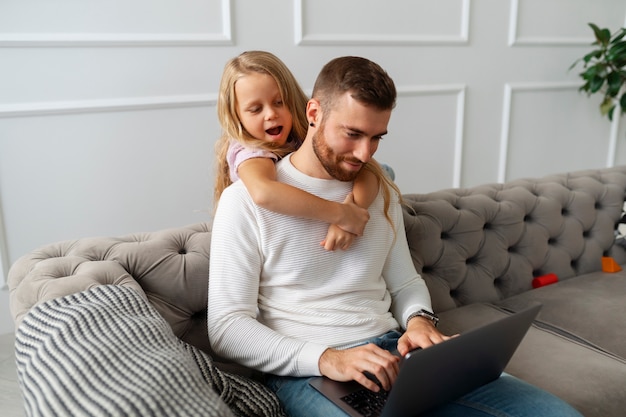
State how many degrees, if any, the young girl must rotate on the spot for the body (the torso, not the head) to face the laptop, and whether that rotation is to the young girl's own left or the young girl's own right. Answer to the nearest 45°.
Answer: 0° — they already face it

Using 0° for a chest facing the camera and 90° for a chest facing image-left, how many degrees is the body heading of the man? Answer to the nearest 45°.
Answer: approximately 315°

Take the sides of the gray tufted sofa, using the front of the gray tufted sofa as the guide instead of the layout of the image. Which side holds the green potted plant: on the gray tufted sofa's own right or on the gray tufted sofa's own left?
on the gray tufted sofa's own left

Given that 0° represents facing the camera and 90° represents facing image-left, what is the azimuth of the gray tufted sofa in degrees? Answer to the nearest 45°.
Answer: approximately 315°

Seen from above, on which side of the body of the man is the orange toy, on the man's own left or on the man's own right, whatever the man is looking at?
on the man's own left

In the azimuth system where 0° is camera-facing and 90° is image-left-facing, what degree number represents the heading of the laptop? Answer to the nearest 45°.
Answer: approximately 135°

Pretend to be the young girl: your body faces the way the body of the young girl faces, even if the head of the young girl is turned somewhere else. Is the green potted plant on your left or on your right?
on your left

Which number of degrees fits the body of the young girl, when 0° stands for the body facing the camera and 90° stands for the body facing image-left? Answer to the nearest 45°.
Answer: approximately 315°

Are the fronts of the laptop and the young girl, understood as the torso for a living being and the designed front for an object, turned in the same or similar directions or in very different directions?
very different directions
